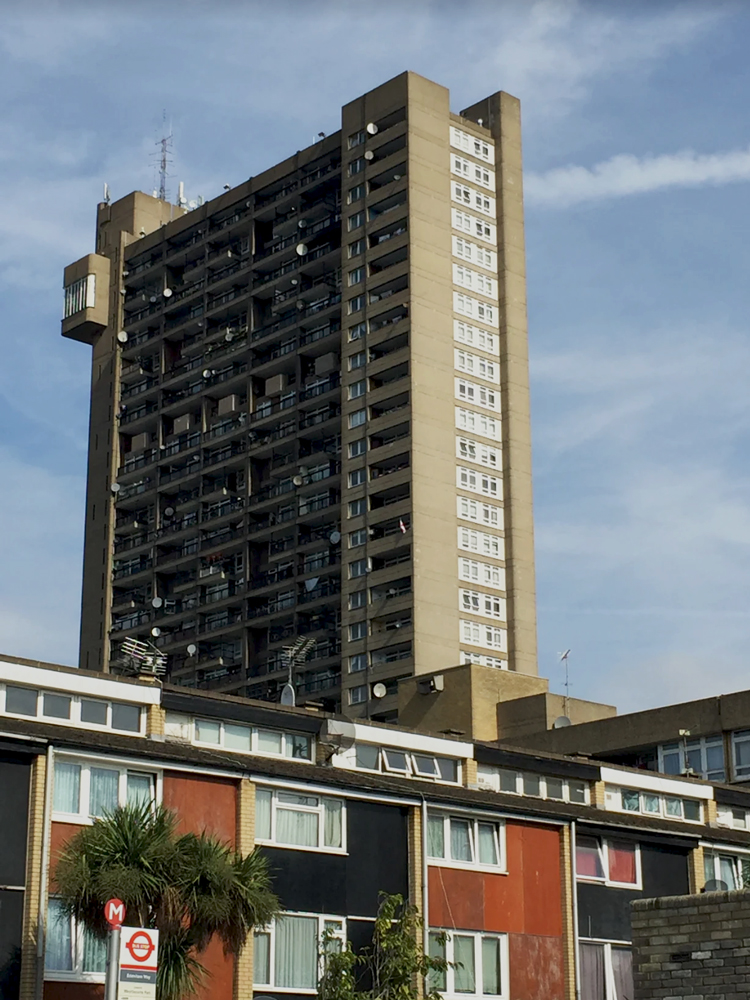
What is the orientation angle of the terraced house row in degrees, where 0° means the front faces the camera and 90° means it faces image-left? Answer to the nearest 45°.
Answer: approximately 315°

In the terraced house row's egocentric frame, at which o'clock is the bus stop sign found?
The bus stop sign is roughly at 2 o'clock from the terraced house row.

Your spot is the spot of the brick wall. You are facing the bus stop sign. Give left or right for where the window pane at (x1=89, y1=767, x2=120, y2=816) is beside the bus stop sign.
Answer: right

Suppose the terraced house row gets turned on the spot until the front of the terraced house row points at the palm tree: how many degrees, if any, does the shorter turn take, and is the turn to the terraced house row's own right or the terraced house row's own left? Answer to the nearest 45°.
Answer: approximately 45° to the terraced house row's own right

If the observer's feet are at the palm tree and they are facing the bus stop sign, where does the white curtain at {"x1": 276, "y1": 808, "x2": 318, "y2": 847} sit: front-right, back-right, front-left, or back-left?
back-left

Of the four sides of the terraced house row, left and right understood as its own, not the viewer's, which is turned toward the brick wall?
front
